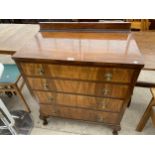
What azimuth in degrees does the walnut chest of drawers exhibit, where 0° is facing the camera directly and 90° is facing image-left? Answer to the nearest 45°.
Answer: approximately 0°

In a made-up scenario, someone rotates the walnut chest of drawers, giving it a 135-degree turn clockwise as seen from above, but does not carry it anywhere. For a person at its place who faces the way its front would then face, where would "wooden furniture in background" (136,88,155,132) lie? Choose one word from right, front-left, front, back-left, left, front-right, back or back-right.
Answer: right

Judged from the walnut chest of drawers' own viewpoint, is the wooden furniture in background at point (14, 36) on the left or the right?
on its right

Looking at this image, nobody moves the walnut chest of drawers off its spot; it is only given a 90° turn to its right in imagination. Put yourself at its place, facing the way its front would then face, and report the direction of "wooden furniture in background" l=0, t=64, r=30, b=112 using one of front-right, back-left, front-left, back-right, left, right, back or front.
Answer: front-right

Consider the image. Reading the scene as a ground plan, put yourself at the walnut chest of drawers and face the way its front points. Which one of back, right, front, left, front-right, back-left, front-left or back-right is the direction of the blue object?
back-right
